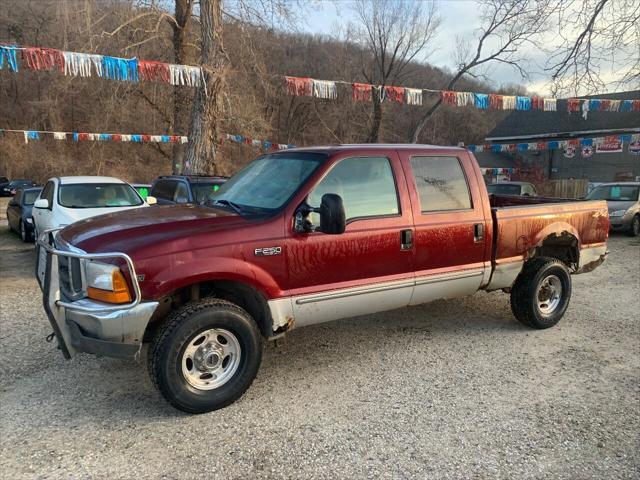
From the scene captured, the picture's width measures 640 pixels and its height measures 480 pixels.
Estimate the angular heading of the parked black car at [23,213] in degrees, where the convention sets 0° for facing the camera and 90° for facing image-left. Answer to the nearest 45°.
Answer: approximately 315°

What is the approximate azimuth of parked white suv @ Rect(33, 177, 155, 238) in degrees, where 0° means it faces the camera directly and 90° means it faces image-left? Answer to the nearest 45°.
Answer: approximately 315°

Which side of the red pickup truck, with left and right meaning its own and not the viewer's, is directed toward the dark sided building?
back

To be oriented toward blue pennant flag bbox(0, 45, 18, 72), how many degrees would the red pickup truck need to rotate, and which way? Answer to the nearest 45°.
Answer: approximately 90° to its right

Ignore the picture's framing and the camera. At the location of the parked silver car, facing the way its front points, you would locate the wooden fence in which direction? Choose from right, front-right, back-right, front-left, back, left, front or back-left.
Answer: back-right

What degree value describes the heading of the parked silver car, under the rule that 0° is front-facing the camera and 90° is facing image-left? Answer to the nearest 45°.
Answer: approximately 45°
